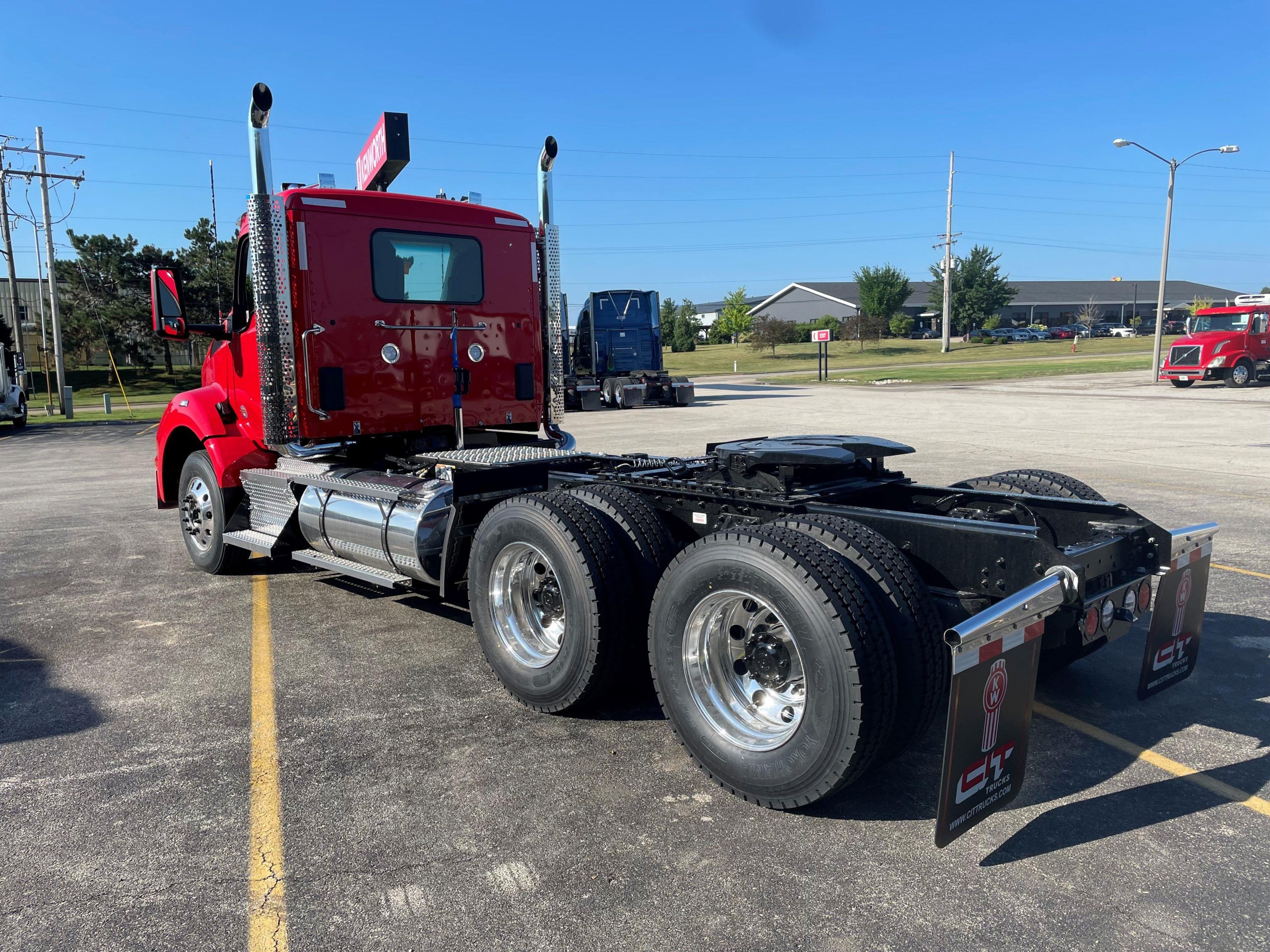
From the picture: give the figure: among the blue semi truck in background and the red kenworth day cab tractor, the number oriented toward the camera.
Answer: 0

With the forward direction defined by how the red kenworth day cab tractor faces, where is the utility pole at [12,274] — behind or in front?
in front

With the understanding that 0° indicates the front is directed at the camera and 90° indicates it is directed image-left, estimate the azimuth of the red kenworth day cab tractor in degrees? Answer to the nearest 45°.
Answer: approximately 135°

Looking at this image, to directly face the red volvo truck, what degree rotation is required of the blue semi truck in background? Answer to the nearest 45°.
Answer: approximately 135° to its right

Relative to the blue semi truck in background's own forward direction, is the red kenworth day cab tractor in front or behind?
behind

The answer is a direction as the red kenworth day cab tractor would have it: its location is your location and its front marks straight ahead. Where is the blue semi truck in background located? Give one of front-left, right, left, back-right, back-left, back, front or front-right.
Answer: front-right

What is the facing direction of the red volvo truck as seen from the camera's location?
facing the viewer and to the left of the viewer

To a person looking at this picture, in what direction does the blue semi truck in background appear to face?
facing away from the viewer and to the left of the viewer
